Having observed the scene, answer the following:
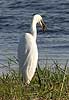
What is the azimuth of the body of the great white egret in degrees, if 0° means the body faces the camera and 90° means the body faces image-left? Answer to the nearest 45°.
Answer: approximately 225°
